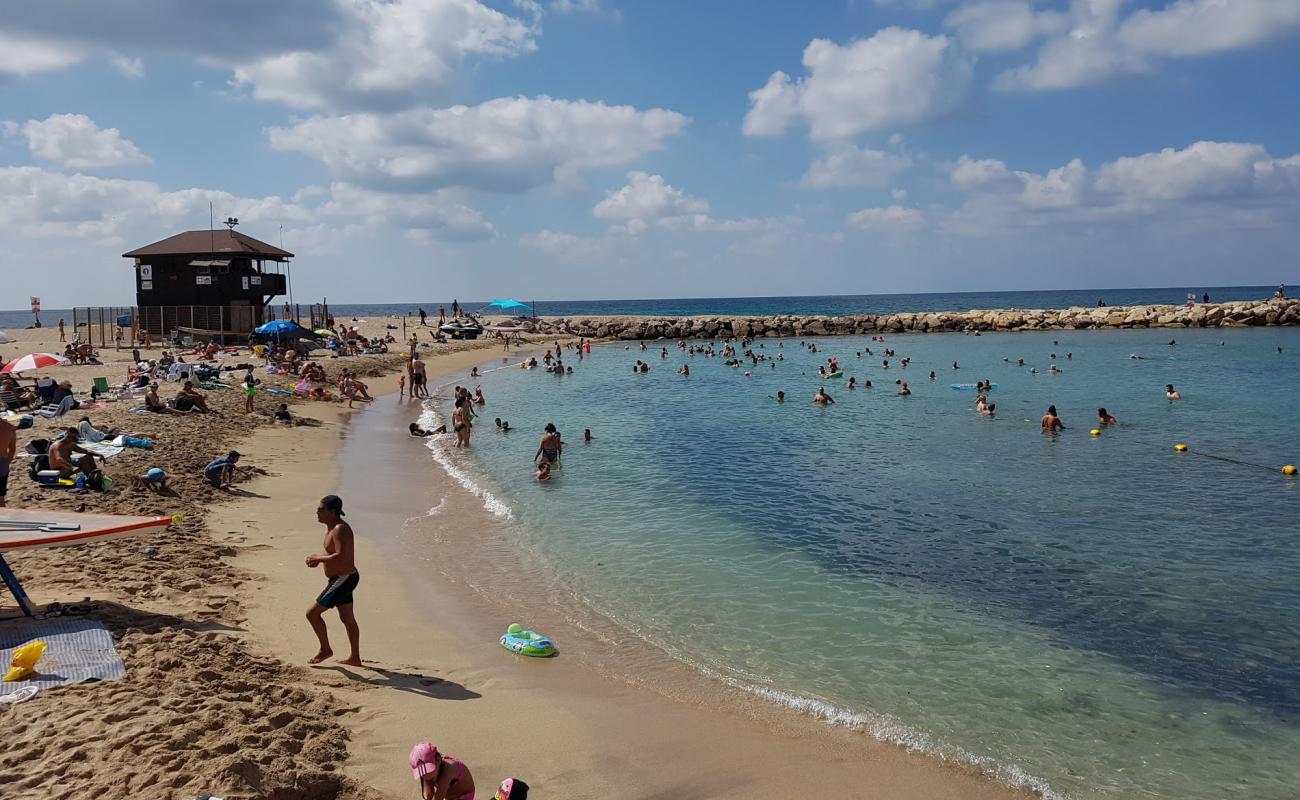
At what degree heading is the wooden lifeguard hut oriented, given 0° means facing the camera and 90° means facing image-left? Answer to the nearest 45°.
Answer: approximately 270°

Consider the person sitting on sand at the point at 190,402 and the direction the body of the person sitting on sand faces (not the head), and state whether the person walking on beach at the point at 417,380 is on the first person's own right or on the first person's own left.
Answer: on the first person's own left

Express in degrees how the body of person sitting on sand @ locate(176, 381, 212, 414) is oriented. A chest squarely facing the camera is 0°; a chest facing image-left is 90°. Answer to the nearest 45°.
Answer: approximately 270°

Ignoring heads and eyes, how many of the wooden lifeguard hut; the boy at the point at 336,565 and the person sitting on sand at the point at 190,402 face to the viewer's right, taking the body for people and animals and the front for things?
2

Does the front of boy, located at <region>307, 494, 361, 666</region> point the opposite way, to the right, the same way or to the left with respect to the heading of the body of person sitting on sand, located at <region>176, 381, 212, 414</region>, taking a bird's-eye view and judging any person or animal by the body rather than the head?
the opposite way

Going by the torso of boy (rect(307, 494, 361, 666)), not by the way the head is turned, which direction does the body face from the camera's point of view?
to the viewer's left

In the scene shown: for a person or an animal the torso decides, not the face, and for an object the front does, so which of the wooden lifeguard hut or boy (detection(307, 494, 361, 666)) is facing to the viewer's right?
the wooden lifeguard hut
